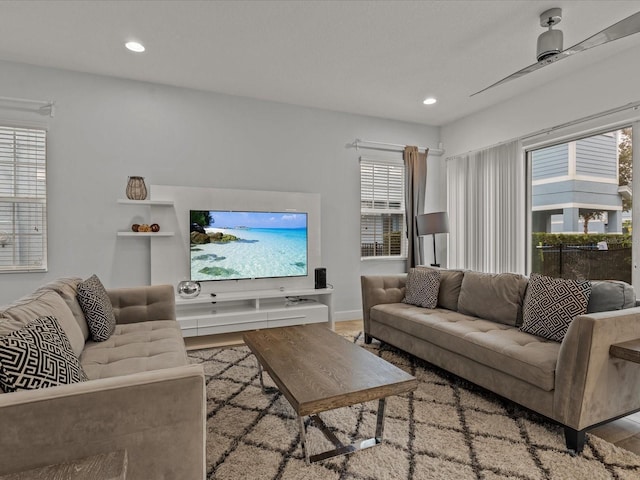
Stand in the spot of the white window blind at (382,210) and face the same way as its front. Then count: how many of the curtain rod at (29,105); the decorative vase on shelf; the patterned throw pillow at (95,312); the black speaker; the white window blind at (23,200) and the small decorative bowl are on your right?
6

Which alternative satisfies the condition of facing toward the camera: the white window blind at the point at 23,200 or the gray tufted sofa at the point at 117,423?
the white window blind

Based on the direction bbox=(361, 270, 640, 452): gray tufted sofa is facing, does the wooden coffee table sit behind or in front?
in front

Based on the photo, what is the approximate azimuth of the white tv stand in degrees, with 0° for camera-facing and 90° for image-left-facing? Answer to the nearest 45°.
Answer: approximately 0°

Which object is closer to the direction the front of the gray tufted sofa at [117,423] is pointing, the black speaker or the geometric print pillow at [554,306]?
the geometric print pillow

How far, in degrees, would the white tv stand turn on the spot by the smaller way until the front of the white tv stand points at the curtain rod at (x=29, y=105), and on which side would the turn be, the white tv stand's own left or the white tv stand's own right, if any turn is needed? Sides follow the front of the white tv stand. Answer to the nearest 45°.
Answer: approximately 90° to the white tv stand's own right

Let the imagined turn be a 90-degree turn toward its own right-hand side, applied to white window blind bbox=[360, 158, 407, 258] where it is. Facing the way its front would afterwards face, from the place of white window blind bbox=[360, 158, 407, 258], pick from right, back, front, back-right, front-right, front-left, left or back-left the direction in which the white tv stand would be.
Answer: front

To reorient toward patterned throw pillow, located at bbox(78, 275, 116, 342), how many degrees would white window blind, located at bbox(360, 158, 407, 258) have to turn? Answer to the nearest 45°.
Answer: approximately 90° to its right

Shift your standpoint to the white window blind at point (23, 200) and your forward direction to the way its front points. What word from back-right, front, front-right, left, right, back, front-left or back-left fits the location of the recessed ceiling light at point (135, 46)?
front-left

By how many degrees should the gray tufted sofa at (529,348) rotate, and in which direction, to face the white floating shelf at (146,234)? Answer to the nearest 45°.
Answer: approximately 45° to its right

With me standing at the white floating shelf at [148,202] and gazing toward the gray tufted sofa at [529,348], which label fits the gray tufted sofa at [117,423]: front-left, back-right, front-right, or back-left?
front-right

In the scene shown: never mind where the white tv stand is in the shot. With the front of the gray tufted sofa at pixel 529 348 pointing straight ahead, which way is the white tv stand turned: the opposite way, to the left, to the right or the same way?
to the left

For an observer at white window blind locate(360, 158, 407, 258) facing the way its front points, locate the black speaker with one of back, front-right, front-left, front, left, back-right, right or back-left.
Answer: right

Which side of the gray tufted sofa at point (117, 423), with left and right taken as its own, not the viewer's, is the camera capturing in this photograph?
right

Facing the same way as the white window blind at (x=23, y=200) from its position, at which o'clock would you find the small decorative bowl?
The small decorative bowl is roughly at 10 o'clock from the white window blind.

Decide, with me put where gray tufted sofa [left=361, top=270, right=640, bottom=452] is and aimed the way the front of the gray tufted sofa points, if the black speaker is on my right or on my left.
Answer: on my right

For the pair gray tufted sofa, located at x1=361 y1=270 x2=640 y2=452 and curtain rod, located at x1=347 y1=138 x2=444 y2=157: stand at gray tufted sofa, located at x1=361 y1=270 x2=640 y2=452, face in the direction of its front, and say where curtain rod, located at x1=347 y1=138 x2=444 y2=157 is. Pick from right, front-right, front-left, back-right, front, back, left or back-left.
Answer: right

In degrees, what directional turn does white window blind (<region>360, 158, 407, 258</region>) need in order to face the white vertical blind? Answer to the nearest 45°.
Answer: approximately 45° to its left
